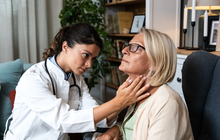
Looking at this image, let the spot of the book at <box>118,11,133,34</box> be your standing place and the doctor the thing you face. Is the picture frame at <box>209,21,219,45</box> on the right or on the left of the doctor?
left

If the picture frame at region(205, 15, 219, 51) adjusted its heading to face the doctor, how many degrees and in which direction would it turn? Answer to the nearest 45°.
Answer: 0° — it already faces them

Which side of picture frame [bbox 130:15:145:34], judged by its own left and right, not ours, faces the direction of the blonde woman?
front

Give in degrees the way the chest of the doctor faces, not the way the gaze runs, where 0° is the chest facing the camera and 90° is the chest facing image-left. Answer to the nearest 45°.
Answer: approximately 315°

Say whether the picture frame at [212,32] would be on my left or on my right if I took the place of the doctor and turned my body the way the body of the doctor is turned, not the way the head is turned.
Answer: on my left

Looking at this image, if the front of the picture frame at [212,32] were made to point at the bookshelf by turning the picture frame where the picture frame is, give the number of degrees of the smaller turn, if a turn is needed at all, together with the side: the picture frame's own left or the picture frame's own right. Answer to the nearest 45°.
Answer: approximately 90° to the picture frame's own right

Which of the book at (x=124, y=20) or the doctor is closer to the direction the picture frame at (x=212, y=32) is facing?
the doctor

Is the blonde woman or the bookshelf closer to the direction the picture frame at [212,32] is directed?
the blonde woman
